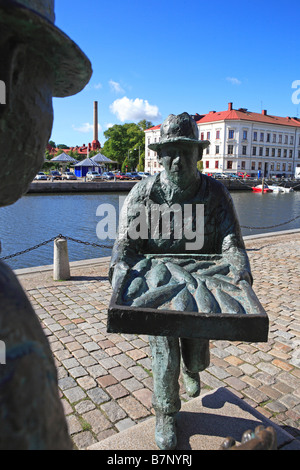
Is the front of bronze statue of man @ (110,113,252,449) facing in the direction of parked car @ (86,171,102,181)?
no

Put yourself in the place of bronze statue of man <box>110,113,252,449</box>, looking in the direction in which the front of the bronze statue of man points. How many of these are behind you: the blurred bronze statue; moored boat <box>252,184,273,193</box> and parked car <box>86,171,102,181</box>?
2

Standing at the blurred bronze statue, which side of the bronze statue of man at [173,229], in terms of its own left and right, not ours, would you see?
front

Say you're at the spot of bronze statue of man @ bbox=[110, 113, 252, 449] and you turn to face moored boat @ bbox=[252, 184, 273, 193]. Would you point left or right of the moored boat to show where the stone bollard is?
left

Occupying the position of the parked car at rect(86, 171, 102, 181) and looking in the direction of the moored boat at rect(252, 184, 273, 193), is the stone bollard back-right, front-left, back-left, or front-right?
front-right

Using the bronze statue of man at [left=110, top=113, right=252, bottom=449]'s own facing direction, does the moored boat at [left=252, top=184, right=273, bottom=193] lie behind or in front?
behind

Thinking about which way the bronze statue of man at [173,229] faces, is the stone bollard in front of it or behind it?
behind

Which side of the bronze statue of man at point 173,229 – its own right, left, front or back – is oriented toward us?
front
